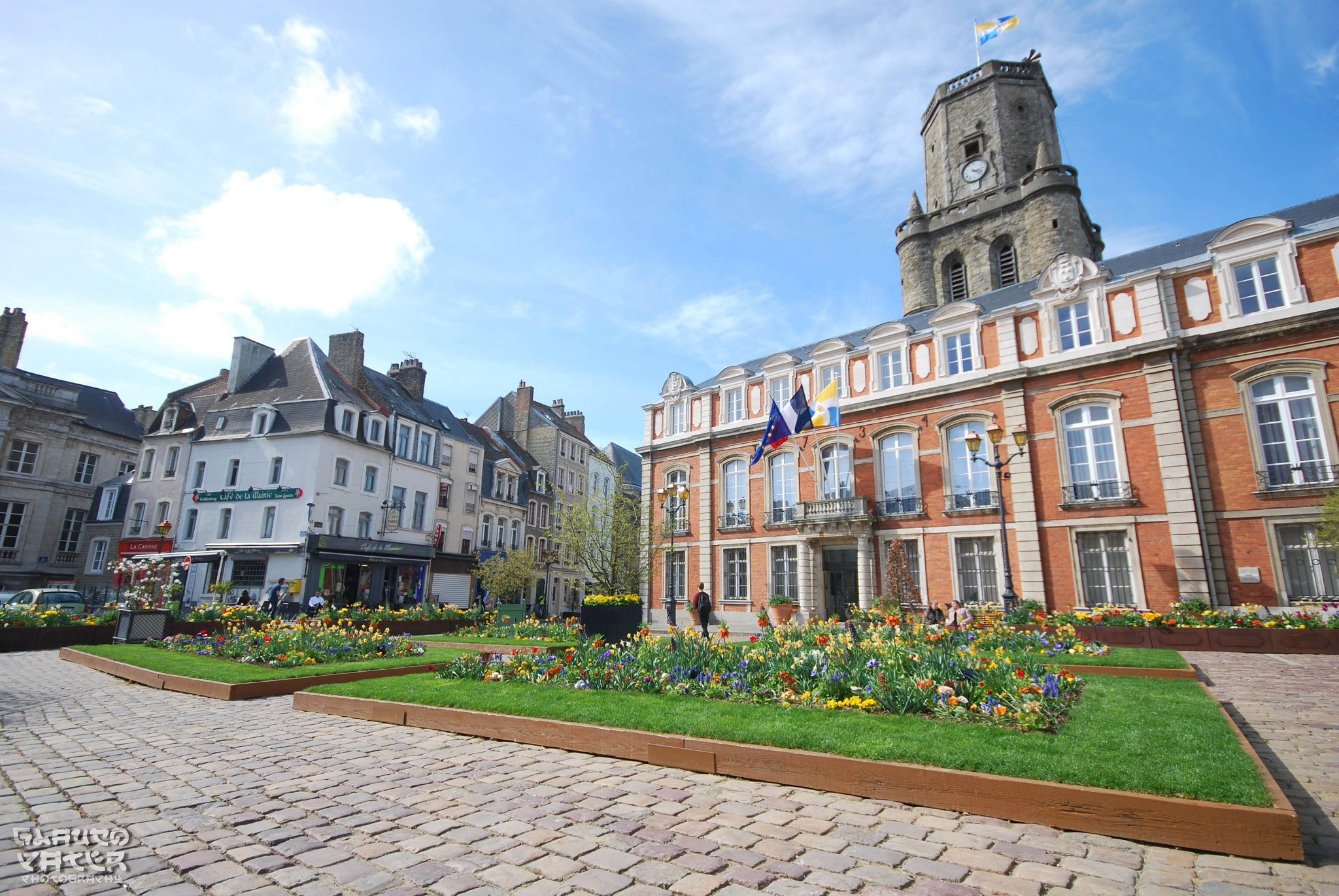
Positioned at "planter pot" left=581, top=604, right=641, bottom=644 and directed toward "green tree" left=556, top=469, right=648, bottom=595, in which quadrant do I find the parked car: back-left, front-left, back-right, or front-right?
front-left

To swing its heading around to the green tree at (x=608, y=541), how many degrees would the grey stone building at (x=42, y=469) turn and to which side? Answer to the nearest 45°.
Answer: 0° — it already faces it

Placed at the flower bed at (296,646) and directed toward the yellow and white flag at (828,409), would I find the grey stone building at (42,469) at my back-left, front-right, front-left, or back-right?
back-left

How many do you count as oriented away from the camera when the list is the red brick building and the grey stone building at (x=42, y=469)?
0

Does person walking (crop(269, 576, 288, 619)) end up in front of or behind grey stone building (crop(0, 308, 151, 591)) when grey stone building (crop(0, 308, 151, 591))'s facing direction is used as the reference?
in front

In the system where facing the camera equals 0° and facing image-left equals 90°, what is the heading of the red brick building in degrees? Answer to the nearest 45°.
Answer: approximately 45°

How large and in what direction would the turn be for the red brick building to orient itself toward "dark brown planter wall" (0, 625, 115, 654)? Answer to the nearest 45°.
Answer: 0° — it already faces it

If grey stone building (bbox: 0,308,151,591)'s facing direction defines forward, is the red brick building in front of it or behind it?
in front

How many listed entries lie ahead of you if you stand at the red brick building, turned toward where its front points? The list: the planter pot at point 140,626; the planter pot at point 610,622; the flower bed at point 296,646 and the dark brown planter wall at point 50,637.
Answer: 4

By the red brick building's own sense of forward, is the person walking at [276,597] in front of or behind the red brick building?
in front

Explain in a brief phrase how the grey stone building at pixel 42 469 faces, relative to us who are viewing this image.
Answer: facing the viewer and to the right of the viewer
